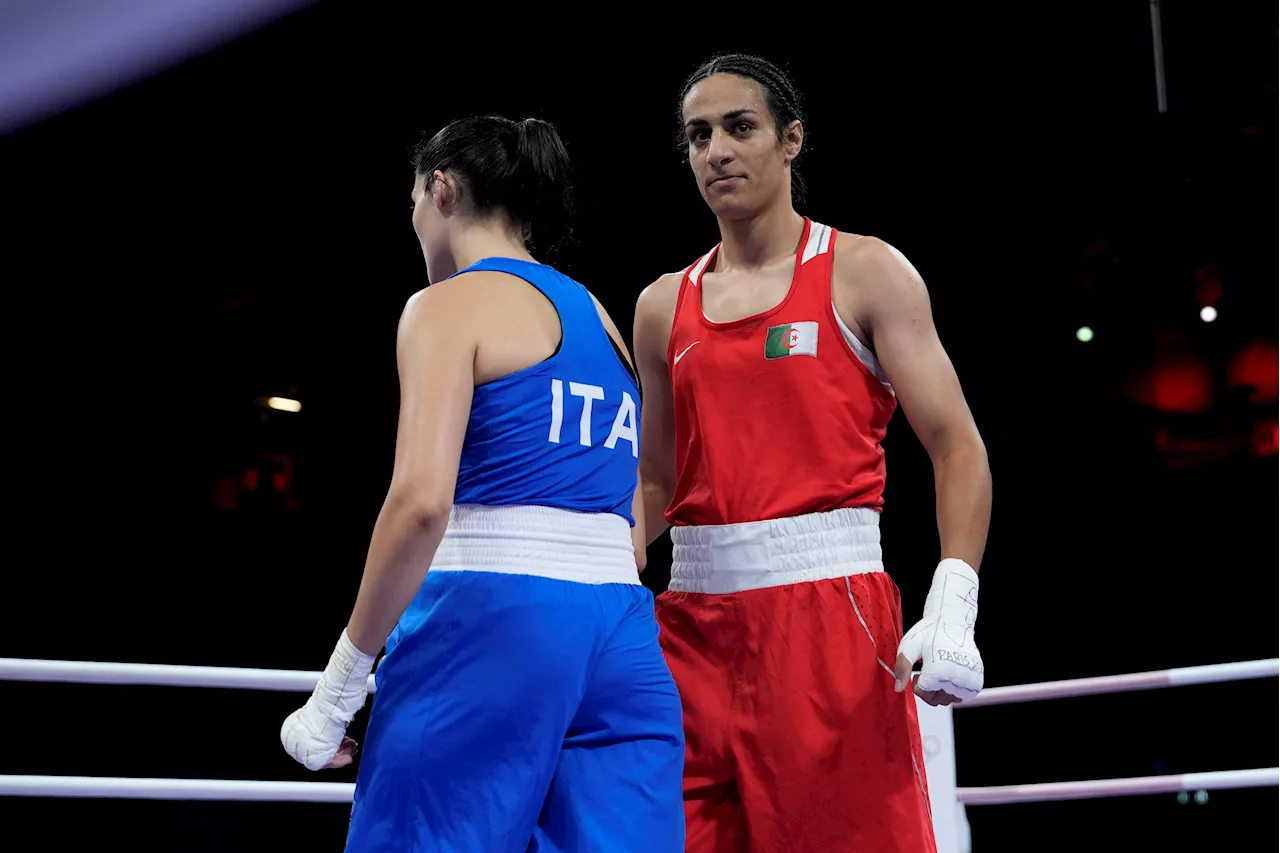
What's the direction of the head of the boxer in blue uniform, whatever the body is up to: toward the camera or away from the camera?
away from the camera

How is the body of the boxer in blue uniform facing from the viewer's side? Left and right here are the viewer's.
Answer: facing away from the viewer and to the left of the viewer

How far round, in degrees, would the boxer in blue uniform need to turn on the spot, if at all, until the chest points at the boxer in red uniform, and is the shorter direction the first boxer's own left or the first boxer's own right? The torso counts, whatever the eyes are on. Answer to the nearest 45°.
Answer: approximately 90° to the first boxer's own right

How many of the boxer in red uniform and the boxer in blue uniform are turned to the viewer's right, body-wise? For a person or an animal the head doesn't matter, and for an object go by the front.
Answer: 0

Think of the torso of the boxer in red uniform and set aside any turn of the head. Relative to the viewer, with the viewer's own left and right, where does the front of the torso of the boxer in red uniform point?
facing the viewer and to the left of the viewer

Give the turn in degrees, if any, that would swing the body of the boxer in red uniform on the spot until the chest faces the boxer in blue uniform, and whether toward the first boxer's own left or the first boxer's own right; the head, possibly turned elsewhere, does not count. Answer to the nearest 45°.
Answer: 0° — they already face them
